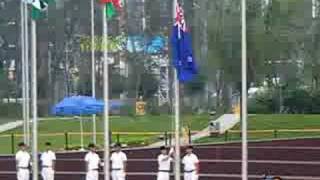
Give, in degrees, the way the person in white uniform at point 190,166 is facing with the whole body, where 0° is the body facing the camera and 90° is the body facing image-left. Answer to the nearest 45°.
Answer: approximately 0°

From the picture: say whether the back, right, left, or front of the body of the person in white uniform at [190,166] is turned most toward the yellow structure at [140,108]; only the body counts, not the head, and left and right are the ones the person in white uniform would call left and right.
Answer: back

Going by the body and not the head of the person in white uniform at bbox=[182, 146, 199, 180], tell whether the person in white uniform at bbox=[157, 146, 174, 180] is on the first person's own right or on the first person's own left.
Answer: on the first person's own right
